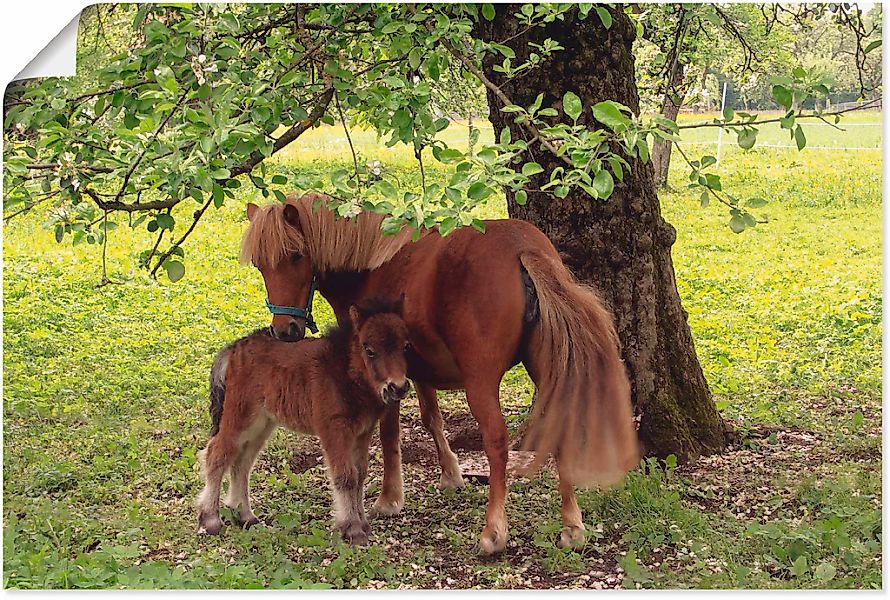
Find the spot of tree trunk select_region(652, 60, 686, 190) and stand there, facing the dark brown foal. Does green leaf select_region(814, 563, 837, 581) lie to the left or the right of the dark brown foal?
left

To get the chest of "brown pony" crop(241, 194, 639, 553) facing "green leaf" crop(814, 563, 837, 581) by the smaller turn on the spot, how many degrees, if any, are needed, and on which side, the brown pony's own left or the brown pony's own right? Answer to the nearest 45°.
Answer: approximately 135° to the brown pony's own right

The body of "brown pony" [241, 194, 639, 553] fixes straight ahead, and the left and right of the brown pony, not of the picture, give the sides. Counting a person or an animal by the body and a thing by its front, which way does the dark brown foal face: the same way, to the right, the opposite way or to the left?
the opposite way

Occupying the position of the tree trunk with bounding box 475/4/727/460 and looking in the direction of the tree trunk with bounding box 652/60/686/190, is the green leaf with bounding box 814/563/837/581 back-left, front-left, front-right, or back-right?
back-right

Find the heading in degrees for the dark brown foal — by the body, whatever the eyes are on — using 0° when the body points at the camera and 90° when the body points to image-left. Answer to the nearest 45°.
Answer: approximately 315°

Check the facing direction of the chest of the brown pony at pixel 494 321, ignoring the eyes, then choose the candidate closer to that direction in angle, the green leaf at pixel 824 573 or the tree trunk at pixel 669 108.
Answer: the tree trunk

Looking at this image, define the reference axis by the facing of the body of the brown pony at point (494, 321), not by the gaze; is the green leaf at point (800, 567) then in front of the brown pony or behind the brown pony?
behind

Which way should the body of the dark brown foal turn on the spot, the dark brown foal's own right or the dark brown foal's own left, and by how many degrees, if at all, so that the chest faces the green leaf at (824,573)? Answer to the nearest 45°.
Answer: approximately 45° to the dark brown foal's own left

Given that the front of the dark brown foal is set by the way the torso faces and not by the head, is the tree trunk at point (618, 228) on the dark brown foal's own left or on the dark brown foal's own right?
on the dark brown foal's own left

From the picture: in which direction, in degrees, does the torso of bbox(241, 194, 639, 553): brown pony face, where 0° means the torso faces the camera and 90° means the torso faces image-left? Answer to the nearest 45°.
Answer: approximately 135°

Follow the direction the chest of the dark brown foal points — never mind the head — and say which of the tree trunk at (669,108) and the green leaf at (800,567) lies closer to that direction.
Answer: the green leaf

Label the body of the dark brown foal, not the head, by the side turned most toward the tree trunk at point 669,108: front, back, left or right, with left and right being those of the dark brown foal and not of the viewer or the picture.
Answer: left

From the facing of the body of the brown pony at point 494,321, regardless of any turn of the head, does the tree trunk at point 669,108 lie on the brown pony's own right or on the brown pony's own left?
on the brown pony's own right
